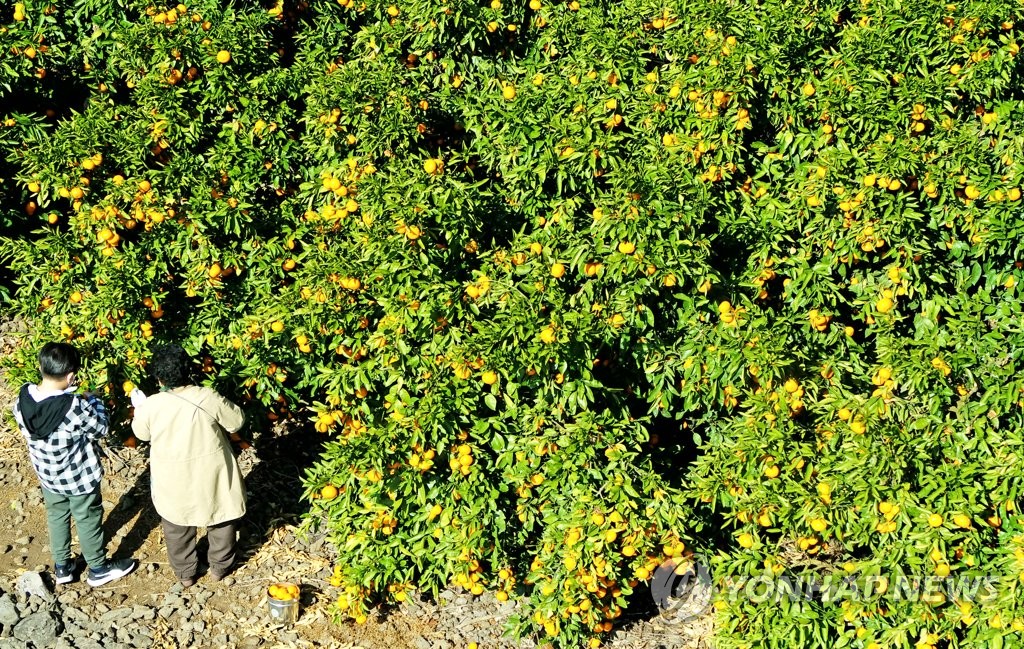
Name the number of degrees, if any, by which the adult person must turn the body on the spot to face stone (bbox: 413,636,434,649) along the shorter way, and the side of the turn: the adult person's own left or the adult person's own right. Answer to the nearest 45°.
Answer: approximately 135° to the adult person's own right

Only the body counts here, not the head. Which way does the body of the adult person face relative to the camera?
away from the camera

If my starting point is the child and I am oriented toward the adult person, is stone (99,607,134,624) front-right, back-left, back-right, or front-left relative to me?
front-right

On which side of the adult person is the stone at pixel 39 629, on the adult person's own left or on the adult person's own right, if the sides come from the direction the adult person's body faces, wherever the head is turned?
on the adult person's own left

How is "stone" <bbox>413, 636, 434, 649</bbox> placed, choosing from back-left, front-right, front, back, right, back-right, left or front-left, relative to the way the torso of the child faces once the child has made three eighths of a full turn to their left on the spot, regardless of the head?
back-left

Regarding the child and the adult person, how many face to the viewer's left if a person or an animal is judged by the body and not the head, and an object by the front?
0

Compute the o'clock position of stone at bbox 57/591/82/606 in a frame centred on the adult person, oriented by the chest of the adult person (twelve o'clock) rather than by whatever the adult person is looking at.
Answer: The stone is roughly at 9 o'clock from the adult person.

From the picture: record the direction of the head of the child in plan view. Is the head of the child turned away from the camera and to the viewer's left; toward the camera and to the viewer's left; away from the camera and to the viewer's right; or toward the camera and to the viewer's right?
away from the camera and to the viewer's right

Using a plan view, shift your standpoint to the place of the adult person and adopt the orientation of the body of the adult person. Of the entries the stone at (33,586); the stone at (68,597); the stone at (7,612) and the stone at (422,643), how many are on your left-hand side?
3

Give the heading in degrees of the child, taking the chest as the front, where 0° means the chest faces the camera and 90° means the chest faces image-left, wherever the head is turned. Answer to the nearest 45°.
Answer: approximately 225°

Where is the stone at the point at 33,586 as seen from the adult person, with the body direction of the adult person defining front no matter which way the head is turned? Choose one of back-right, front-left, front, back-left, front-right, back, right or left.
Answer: left
